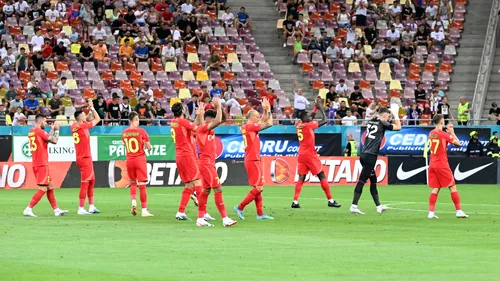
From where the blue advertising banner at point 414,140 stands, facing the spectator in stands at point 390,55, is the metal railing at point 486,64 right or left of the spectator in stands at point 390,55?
right

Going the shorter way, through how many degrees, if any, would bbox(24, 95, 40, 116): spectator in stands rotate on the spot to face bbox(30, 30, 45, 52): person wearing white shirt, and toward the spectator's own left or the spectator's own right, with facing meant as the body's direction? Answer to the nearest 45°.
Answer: approximately 180°

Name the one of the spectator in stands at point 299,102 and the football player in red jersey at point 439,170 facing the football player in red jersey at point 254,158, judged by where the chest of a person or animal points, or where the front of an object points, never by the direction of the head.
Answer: the spectator in stands

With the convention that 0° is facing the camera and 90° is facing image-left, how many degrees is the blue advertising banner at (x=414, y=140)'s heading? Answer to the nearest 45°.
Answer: approximately 0°

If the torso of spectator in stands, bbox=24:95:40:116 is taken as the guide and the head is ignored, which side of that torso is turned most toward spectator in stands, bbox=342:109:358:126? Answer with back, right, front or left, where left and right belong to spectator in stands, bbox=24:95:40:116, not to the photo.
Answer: left

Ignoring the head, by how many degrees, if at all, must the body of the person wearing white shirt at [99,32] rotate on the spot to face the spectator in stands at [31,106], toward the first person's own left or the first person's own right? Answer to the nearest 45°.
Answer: approximately 45° to the first person's own right
